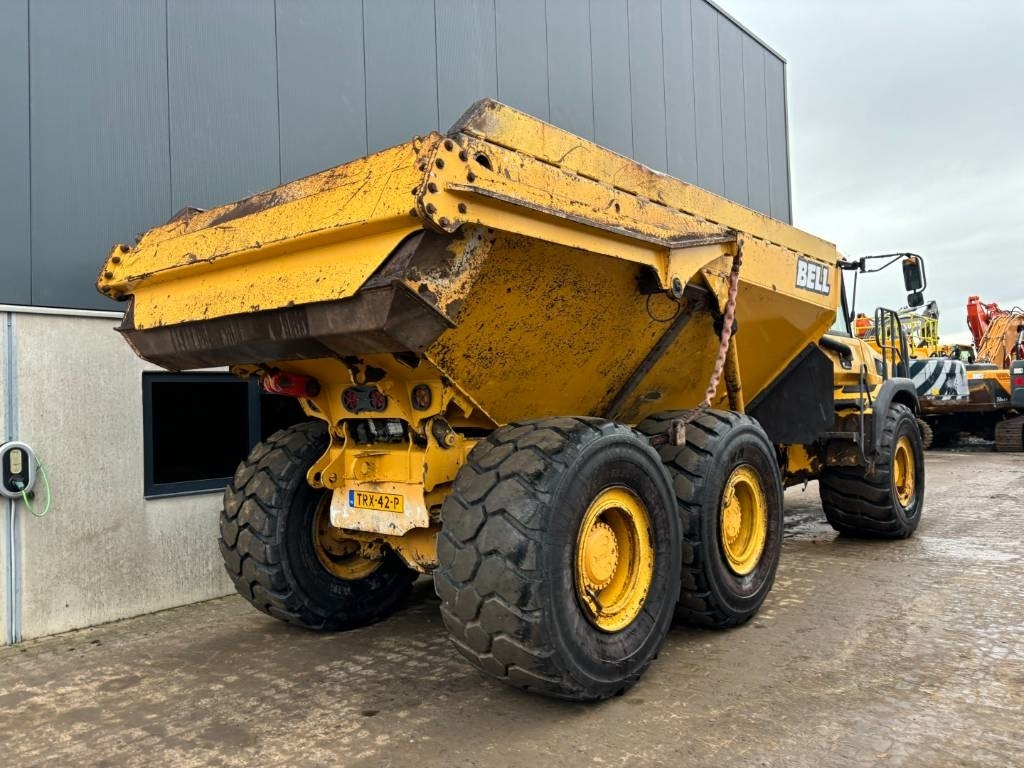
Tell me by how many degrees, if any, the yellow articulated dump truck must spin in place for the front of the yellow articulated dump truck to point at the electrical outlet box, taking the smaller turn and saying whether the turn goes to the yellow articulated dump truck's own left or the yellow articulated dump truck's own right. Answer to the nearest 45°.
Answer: approximately 135° to the yellow articulated dump truck's own left

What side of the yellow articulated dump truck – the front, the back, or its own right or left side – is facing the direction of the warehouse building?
left

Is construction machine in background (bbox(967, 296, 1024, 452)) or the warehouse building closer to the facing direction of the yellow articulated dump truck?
the construction machine in background

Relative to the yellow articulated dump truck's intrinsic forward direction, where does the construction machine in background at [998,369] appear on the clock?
The construction machine in background is roughly at 12 o'clock from the yellow articulated dump truck.

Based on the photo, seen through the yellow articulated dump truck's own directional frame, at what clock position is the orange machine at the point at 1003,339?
The orange machine is roughly at 12 o'clock from the yellow articulated dump truck.

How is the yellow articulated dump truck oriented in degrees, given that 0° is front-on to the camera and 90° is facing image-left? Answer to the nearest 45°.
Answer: approximately 225°
